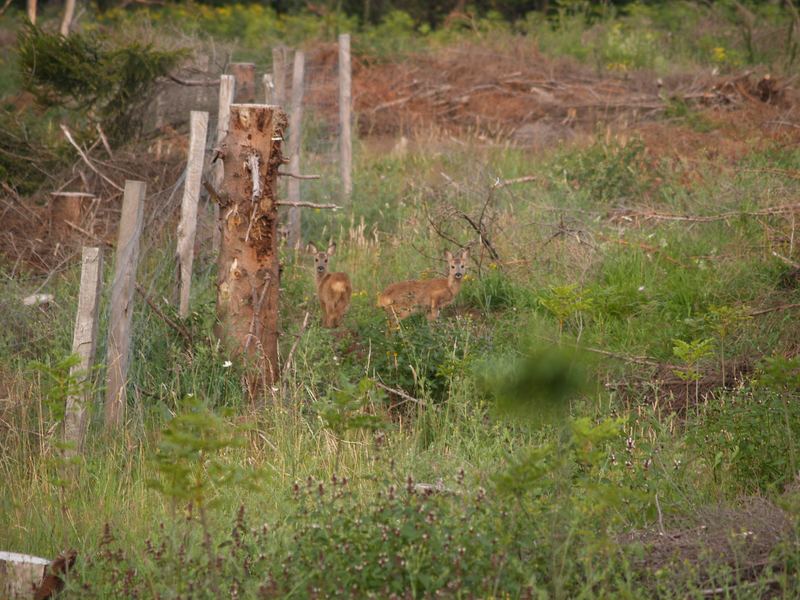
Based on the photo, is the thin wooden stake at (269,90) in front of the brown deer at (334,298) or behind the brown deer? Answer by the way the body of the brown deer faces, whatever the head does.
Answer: in front

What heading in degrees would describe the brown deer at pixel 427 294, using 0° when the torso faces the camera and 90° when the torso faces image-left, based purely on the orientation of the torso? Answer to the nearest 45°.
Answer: approximately 270°

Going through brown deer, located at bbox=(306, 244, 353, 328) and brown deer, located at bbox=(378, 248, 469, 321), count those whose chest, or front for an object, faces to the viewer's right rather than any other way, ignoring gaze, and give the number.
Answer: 1

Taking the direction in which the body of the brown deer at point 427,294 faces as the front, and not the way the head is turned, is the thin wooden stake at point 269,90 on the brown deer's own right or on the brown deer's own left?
on the brown deer's own left

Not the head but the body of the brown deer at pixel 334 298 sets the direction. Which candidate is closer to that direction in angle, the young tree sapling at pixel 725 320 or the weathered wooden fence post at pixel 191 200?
the weathered wooden fence post

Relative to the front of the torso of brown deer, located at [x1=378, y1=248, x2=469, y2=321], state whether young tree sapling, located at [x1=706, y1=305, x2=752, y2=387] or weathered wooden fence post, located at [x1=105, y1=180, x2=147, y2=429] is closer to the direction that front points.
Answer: the young tree sapling

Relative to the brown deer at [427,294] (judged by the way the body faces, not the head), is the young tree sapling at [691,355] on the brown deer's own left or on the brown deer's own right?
on the brown deer's own right

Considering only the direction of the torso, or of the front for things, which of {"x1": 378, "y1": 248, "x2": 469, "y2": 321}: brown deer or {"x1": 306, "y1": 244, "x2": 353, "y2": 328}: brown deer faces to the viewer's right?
{"x1": 378, "y1": 248, "x2": 469, "y2": 321}: brown deer

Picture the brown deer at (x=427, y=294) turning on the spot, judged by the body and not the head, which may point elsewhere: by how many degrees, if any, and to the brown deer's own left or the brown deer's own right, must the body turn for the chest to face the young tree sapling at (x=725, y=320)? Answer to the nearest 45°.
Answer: approximately 45° to the brown deer's own right

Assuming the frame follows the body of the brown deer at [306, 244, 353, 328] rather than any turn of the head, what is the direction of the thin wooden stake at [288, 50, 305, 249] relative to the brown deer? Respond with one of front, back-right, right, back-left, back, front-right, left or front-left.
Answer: front-right
